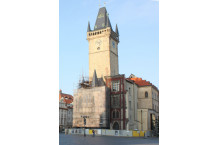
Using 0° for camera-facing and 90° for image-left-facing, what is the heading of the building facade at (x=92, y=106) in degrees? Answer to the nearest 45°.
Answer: approximately 0°

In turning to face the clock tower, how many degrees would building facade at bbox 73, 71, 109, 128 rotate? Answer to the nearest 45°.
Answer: approximately 180°
